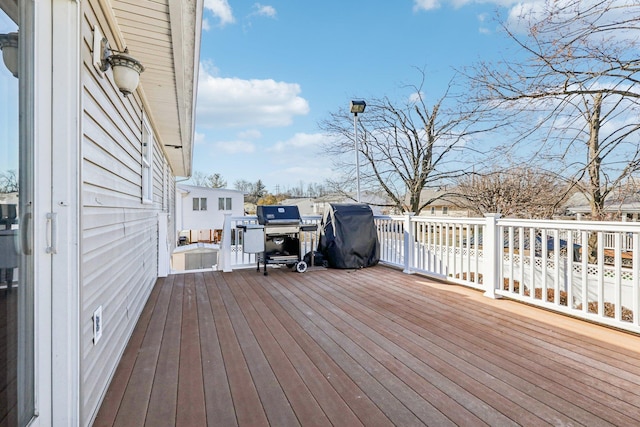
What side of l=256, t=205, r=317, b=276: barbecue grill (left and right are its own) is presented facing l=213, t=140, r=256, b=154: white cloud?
back

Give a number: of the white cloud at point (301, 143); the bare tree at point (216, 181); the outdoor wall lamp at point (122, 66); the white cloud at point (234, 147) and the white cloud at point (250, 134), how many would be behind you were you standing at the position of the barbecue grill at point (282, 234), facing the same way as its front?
4

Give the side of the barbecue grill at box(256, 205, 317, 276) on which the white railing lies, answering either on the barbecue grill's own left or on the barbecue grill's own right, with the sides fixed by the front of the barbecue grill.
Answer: on the barbecue grill's own left

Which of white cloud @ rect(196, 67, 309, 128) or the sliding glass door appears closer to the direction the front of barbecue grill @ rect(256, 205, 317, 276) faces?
the sliding glass door

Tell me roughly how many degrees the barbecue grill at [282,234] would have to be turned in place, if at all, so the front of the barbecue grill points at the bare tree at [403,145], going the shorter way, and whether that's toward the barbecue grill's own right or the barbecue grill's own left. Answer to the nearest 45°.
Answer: approximately 135° to the barbecue grill's own left

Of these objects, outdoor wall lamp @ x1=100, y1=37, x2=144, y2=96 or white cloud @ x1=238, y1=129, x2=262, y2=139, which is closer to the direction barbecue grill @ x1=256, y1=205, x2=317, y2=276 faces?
the outdoor wall lamp

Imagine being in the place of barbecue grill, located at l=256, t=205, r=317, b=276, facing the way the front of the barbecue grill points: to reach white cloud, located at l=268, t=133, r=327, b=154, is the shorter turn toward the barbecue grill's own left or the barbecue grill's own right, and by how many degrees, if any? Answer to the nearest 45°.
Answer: approximately 180°

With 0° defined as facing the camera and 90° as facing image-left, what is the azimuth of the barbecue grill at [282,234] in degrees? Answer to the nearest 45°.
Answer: approximately 0°

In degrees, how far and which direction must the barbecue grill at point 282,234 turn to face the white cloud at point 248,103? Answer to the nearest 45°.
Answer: approximately 180°

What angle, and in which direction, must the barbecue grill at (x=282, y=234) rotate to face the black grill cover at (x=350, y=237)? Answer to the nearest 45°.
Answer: approximately 90° to its left

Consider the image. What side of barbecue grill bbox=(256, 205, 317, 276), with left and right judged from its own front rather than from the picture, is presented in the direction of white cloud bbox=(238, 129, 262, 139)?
back
